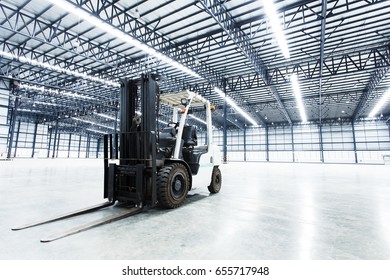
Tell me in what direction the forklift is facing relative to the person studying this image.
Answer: facing the viewer and to the left of the viewer
